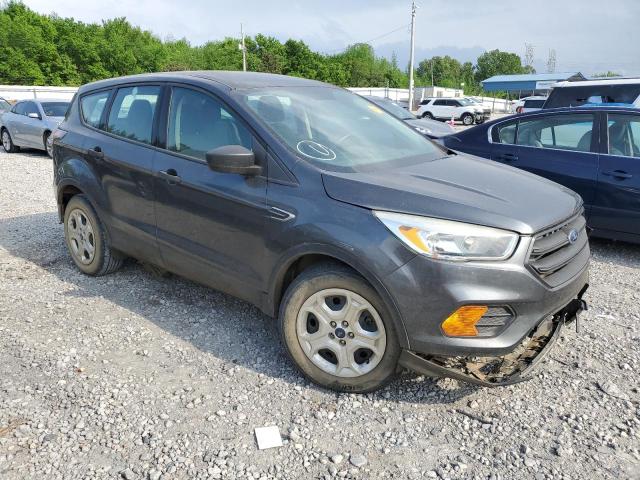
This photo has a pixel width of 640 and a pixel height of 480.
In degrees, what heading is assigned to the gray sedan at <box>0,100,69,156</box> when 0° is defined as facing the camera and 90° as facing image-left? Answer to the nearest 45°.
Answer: approximately 315°

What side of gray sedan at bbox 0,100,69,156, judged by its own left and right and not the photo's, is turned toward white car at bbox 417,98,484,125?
left

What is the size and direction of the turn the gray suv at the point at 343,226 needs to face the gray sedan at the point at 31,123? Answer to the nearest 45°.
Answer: approximately 180°

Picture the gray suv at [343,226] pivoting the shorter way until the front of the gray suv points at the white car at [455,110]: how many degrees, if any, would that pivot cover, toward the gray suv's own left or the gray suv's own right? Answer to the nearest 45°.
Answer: approximately 135° to the gray suv's own left

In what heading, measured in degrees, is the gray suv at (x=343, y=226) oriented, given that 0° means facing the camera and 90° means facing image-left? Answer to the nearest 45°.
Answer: approximately 315°
